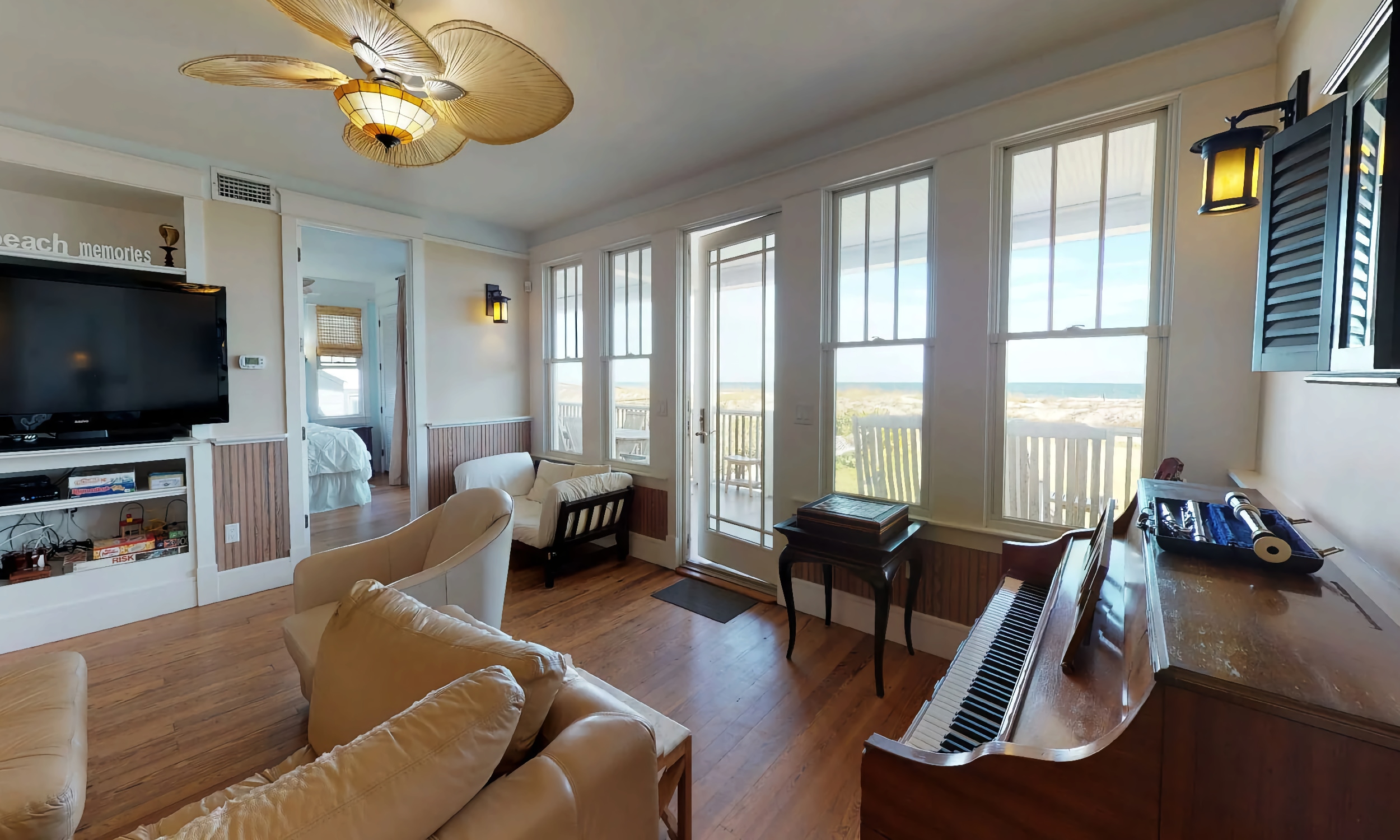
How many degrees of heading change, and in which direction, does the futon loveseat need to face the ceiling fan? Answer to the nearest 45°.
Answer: approximately 45° to its left

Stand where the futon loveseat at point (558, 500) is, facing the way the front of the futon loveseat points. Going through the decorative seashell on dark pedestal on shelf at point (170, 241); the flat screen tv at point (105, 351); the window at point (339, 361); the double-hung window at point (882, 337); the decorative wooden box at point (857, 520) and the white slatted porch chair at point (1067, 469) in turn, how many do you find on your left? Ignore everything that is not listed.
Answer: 3

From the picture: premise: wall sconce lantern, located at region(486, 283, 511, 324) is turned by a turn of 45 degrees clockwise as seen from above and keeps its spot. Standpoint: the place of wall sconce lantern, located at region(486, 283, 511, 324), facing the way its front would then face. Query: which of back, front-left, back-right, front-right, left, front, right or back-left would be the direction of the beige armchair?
front

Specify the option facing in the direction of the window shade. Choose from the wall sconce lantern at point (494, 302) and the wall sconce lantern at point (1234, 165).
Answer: the wall sconce lantern at point (1234, 165)

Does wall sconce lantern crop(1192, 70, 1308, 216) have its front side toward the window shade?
yes

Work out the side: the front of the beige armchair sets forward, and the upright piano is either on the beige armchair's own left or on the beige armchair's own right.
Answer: on the beige armchair's own left

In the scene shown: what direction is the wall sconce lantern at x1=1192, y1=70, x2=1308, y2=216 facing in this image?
to the viewer's left

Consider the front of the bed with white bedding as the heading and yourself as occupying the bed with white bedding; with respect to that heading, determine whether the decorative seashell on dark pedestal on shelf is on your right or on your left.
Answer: on your right

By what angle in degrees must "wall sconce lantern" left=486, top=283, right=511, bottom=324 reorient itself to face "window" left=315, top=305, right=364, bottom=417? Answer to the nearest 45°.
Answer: approximately 180°
